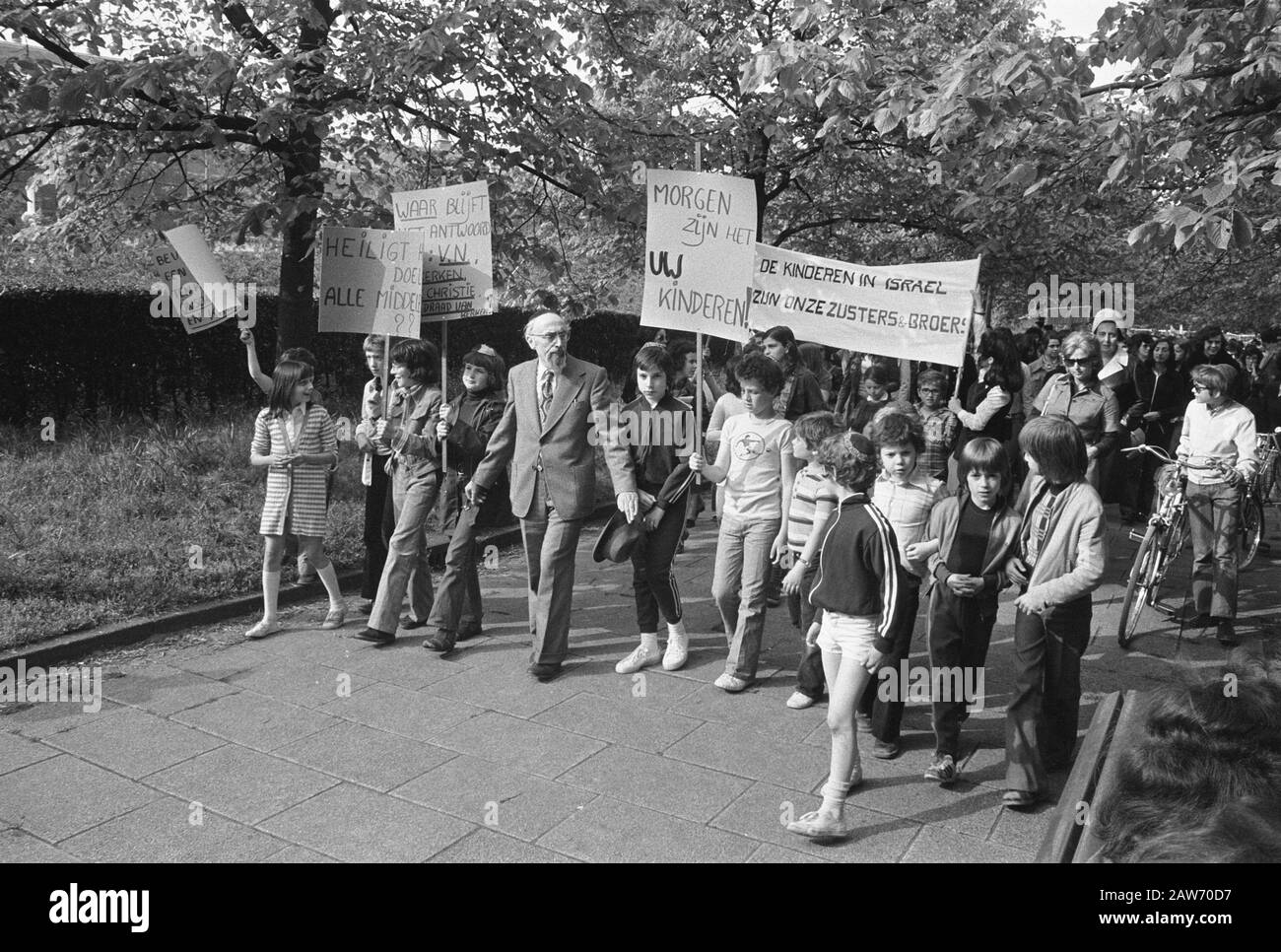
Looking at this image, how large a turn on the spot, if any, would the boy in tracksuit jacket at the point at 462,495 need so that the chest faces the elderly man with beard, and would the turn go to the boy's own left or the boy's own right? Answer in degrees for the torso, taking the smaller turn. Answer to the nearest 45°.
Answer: approximately 90° to the boy's own left

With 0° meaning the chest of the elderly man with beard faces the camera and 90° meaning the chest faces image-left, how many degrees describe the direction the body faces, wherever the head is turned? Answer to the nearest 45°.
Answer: approximately 0°

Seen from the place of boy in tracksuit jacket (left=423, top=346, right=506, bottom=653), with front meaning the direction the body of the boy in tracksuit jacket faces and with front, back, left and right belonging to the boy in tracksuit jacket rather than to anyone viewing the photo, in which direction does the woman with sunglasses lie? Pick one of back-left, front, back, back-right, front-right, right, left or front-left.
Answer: back-left

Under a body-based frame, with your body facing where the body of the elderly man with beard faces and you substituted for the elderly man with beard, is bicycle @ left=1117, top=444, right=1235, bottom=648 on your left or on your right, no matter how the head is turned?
on your left

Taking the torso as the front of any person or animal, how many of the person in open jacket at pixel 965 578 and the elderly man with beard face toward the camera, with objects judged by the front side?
2

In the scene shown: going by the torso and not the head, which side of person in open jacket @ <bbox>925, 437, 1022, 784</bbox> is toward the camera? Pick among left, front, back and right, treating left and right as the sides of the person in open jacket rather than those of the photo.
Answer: front

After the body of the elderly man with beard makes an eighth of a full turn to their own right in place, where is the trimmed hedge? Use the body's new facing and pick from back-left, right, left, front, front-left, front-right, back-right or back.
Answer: right

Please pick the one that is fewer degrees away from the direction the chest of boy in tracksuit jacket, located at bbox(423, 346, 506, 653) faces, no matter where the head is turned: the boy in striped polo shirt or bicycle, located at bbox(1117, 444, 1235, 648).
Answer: the boy in striped polo shirt

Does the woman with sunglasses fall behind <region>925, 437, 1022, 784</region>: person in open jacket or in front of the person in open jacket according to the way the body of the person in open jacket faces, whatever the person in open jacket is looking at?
behind

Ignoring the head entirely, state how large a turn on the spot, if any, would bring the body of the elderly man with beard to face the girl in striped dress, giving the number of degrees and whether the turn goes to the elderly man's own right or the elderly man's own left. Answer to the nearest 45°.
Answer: approximately 135° to the elderly man's own right
